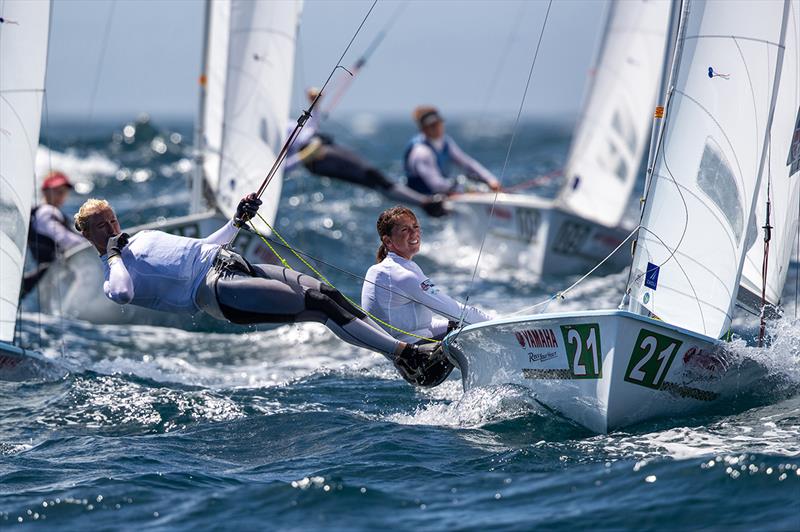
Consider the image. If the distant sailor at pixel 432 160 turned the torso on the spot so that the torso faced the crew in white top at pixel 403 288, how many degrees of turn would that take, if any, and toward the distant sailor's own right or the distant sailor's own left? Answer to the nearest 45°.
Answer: approximately 45° to the distant sailor's own right

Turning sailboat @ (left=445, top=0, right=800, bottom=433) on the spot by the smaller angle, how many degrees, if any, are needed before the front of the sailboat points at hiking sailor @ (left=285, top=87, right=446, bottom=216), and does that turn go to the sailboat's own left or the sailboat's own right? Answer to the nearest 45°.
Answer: approximately 135° to the sailboat's own right
